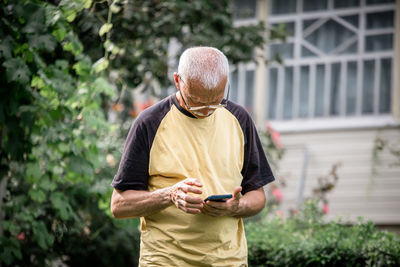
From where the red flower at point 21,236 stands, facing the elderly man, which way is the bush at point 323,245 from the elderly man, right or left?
left

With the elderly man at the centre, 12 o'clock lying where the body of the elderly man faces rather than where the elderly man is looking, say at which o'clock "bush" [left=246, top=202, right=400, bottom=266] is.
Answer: The bush is roughly at 7 o'clock from the elderly man.

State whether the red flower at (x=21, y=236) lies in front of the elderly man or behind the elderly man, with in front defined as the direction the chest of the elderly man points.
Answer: behind

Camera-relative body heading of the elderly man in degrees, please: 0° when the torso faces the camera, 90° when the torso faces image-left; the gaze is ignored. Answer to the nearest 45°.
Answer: approximately 0°
